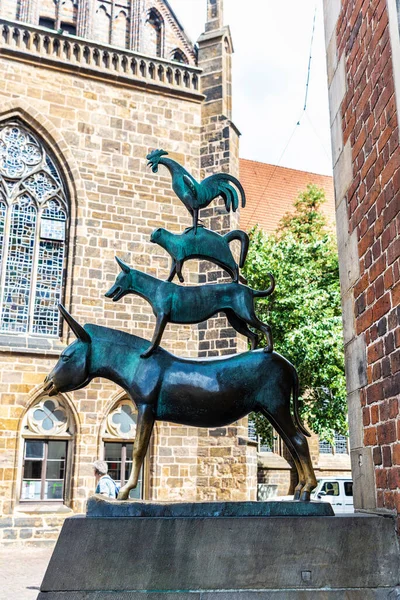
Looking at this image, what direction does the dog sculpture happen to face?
to the viewer's left

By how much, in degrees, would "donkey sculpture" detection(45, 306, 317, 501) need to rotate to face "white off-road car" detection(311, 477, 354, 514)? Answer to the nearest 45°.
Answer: approximately 90° to its right

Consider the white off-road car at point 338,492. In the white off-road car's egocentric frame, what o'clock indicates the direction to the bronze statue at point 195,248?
The bronze statue is roughly at 9 o'clock from the white off-road car.

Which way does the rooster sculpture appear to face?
to the viewer's left

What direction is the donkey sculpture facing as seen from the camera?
to the viewer's left

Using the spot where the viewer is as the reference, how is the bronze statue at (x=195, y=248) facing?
facing to the left of the viewer

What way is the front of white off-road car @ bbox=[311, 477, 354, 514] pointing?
to the viewer's left

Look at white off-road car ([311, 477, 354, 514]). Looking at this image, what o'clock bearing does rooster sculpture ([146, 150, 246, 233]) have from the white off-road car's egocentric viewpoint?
The rooster sculpture is roughly at 9 o'clock from the white off-road car.
